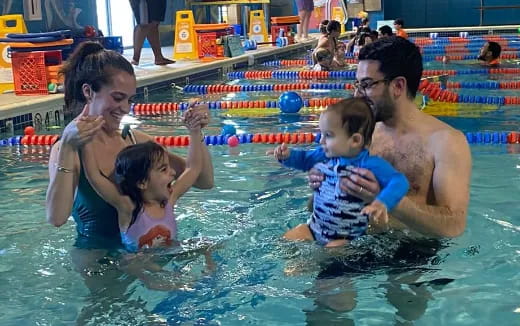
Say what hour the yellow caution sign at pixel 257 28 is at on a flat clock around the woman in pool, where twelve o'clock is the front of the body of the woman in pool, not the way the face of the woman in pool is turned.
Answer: The yellow caution sign is roughly at 8 o'clock from the woman in pool.

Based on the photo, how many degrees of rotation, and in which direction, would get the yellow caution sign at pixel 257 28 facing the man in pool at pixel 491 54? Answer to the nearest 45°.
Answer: approximately 45° to its left

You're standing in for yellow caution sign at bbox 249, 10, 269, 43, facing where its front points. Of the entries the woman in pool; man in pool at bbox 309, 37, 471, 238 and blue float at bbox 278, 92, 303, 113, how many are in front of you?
3

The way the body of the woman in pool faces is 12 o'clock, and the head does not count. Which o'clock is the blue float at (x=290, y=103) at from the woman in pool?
The blue float is roughly at 8 o'clock from the woman in pool.

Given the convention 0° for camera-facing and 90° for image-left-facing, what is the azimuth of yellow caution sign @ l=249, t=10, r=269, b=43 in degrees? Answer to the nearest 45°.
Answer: approximately 0°

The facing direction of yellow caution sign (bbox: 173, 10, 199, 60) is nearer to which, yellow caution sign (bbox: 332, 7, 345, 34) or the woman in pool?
the woman in pool

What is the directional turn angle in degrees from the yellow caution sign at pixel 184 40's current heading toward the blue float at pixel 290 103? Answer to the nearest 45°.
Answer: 0° — it already faces it

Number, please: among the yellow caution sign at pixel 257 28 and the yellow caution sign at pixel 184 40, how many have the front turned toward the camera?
2

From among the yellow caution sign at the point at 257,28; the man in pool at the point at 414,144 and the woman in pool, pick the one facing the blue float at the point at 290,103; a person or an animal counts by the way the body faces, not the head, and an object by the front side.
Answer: the yellow caution sign

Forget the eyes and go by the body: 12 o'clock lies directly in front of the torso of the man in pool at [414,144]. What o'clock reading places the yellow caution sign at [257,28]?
The yellow caution sign is roughly at 4 o'clock from the man in pool.

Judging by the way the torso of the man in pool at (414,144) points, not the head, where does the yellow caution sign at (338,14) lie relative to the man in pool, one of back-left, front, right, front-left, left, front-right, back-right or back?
back-right

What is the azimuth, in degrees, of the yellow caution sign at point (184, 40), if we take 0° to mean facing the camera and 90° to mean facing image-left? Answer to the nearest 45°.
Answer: approximately 0°

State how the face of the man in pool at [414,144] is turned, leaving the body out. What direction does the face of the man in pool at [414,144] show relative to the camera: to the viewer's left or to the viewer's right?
to the viewer's left
